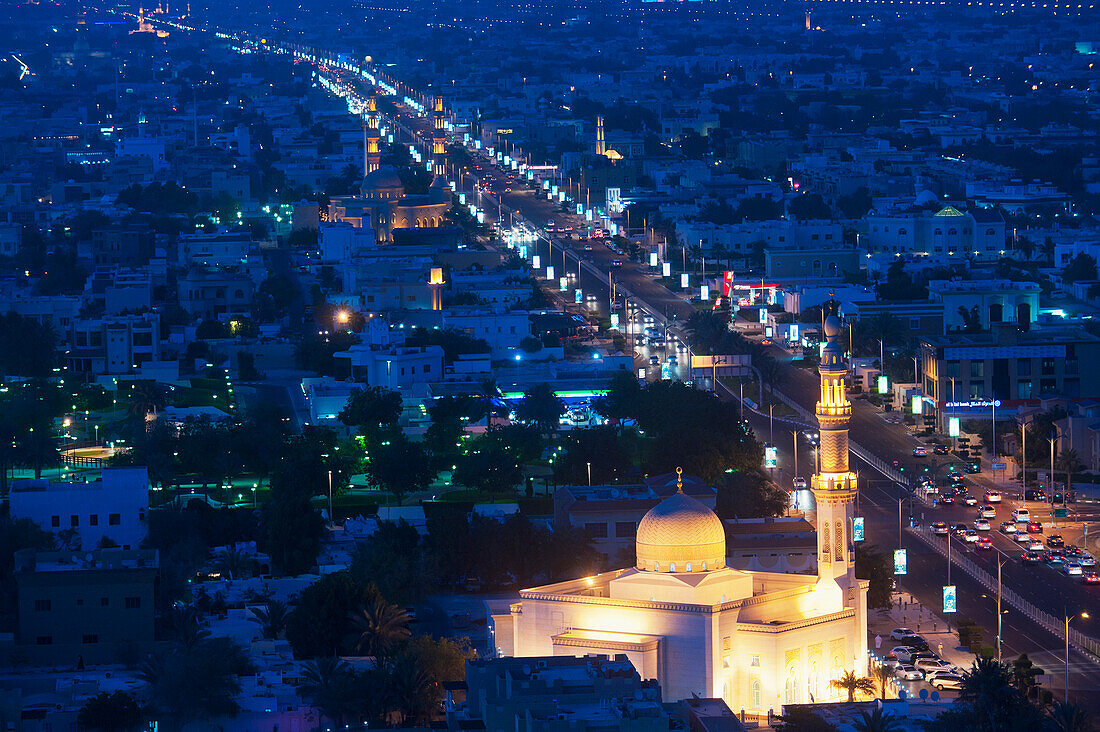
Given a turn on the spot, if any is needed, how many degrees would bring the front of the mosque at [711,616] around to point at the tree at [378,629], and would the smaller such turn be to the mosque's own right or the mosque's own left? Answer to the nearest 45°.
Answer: approximately 135° to the mosque's own right

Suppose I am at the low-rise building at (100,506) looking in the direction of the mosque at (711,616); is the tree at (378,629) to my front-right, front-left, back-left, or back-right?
front-right

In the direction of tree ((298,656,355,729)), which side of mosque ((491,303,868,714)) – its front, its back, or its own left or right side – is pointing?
right

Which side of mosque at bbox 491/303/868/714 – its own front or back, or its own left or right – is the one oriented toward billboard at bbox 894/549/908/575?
left

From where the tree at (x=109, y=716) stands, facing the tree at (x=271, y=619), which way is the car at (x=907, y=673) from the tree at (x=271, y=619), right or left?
right

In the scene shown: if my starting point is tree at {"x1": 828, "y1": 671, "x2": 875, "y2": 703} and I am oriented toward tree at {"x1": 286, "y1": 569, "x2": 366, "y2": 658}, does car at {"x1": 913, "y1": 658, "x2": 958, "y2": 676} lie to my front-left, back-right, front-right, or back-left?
back-right

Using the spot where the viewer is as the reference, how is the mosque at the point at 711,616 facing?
facing the viewer and to the right of the viewer

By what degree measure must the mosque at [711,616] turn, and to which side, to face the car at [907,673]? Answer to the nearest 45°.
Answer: approximately 45° to its left

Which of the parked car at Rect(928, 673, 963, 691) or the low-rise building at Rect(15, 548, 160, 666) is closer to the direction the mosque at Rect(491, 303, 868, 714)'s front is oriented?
the parked car

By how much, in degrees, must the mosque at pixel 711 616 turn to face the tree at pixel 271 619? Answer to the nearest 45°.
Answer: approximately 135° to its right

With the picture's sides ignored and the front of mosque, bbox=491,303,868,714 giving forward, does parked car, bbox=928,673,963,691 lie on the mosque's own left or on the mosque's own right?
on the mosque's own left

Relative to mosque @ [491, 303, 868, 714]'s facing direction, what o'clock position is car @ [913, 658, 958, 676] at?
The car is roughly at 10 o'clock from the mosque.

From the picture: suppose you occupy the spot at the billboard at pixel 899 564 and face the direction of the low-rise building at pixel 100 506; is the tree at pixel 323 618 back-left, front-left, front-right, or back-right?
front-left

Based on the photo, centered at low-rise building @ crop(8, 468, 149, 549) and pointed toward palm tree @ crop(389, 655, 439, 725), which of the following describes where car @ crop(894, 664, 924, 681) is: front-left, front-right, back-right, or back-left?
front-left

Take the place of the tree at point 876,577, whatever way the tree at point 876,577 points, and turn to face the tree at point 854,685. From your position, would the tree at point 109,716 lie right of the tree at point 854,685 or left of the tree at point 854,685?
right
